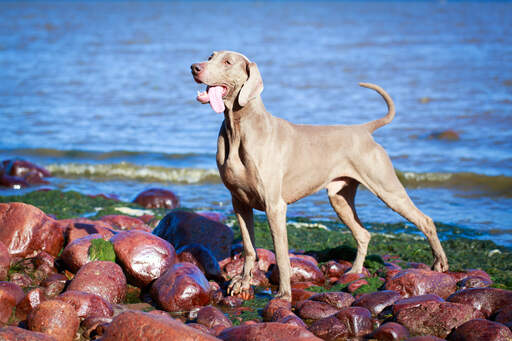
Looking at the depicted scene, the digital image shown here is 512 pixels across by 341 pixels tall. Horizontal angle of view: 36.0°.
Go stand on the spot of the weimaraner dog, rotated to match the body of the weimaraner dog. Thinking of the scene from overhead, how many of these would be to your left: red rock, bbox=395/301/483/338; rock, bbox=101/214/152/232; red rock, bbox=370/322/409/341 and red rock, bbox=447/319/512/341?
3

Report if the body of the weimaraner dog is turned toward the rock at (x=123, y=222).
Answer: no

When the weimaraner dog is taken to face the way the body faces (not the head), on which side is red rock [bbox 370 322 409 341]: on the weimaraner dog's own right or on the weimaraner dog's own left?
on the weimaraner dog's own left

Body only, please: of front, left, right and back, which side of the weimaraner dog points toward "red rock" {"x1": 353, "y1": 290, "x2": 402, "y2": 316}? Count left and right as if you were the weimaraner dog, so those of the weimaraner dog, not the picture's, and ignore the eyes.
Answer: left

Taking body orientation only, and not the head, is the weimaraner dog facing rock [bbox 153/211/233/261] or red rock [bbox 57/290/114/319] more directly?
the red rock

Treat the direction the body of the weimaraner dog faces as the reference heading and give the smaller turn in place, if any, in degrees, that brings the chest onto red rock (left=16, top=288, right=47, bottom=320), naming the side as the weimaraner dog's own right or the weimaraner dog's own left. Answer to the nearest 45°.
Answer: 0° — it already faces it

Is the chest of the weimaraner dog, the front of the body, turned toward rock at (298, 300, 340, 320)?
no

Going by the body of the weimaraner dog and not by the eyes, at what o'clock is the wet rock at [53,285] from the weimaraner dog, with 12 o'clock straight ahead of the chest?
The wet rock is roughly at 1 o'clock from the weimaraner dog.

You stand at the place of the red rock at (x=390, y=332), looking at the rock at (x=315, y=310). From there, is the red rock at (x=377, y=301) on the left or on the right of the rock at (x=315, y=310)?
right

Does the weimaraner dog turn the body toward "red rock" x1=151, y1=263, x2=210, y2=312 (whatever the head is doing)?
yes

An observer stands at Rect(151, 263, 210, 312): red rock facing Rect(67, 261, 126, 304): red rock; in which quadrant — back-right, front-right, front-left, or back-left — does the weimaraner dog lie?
back-right

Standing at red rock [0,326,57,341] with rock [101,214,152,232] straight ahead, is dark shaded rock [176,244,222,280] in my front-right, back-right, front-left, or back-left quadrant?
front-right

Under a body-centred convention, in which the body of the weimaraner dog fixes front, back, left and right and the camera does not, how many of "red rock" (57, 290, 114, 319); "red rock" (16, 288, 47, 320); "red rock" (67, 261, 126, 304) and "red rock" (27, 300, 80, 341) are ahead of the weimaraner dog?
4

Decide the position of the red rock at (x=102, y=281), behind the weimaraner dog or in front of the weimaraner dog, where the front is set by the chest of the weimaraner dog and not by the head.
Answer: in front

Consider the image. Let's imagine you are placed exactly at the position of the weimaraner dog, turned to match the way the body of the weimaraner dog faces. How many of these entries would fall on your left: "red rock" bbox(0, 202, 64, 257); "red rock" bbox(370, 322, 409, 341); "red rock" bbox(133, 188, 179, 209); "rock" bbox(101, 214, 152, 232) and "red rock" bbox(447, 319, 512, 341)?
2

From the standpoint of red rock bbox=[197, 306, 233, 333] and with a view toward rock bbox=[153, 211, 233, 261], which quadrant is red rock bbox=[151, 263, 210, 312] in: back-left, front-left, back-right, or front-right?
front-left

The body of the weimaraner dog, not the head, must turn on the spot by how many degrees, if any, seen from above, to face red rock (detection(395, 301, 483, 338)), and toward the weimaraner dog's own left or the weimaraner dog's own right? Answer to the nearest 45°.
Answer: approximately 90° to the weimaraner dog's own left
